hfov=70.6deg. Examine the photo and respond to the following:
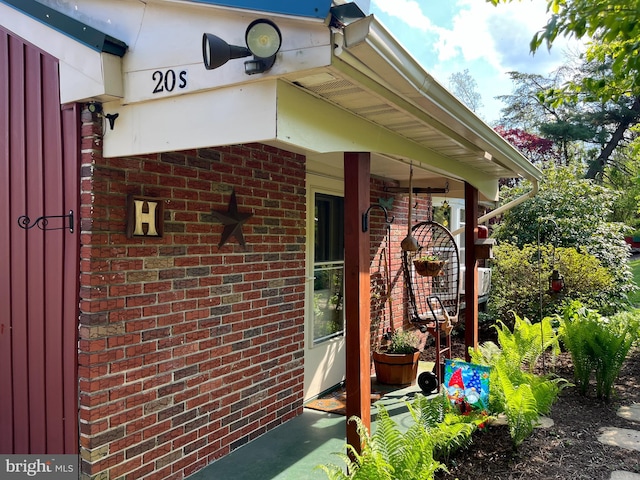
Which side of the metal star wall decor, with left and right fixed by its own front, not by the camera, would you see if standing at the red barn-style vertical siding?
right

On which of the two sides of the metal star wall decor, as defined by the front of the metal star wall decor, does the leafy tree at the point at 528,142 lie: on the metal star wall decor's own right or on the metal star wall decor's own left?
on the metal star wall decor's own left

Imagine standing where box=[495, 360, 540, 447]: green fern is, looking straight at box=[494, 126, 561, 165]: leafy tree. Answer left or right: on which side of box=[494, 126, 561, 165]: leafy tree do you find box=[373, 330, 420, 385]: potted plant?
left

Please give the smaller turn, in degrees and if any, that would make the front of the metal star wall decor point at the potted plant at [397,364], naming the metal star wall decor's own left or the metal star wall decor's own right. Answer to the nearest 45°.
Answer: approximately 90° to the metal star wall decor's own left

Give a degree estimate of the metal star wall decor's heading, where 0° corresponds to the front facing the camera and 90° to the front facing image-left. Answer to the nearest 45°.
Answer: approximately 315°

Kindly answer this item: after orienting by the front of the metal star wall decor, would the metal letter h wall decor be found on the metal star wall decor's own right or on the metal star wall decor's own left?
on the metal star wall decor's own right

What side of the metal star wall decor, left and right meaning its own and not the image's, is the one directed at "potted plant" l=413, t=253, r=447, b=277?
left

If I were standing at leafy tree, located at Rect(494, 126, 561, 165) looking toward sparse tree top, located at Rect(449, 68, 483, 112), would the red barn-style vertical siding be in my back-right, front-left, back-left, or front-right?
back-left

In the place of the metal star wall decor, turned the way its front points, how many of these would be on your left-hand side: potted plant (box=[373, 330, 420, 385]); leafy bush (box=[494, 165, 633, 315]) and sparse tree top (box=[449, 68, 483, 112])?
3

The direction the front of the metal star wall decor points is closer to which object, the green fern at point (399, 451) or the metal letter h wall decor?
the green fern

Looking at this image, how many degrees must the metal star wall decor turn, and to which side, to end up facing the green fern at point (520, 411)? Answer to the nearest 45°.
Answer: approximately 45° to its left

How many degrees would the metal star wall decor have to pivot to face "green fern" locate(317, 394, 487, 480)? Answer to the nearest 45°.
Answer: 0° — it already faces it

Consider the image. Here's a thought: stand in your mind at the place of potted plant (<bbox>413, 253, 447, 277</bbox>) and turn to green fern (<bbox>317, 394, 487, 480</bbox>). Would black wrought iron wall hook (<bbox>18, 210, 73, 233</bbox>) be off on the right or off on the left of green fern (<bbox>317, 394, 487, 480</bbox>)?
right
